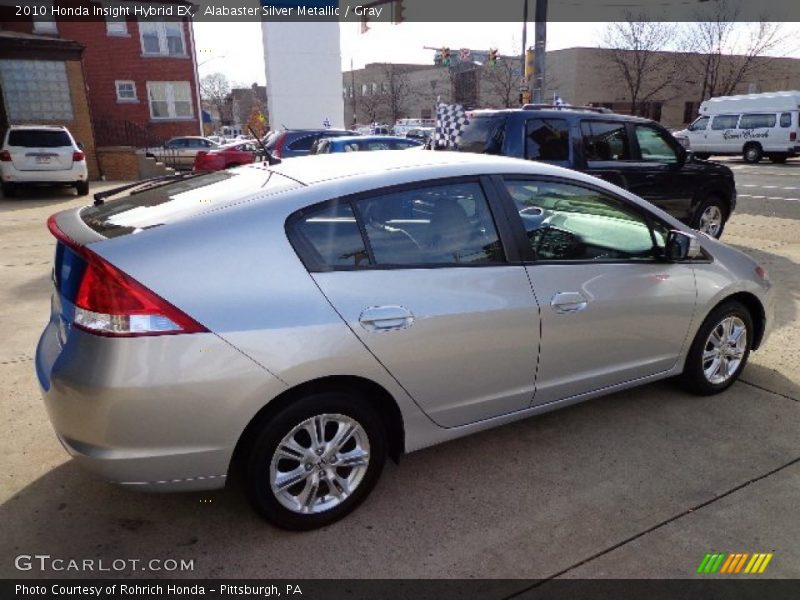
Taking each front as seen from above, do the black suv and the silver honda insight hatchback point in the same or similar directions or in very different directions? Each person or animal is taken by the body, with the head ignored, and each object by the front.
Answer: same or similar directions

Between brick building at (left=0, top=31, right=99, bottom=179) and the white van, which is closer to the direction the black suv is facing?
the white van

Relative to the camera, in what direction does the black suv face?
facing away from the viewer and to the right of the viewer

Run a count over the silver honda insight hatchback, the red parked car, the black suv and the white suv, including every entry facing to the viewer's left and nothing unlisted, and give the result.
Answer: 0

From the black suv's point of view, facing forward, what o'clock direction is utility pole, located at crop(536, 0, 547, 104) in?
The utility pole is roughly at 10 o'clock from the black suv.

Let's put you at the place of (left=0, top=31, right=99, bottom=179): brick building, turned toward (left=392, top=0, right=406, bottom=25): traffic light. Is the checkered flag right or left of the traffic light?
right

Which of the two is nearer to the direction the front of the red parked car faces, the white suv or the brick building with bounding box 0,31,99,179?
the brick building

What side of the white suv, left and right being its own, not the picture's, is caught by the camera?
back

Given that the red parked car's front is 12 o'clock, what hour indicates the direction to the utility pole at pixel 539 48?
The utility pole is roughly at 2 o'clock from the red parked car.

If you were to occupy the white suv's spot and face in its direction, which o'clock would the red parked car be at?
The red parked car is roughly at 1 o'clock from the white suv.

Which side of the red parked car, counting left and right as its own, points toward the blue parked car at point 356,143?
right

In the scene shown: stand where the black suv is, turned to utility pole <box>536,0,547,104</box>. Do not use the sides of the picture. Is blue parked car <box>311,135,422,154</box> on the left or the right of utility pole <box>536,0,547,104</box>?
left

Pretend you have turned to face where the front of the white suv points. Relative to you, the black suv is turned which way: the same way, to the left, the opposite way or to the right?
to the right

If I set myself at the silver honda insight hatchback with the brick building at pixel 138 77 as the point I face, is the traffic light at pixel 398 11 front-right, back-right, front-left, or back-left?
front-right

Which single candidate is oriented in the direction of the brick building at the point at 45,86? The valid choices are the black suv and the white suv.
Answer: the white suv
